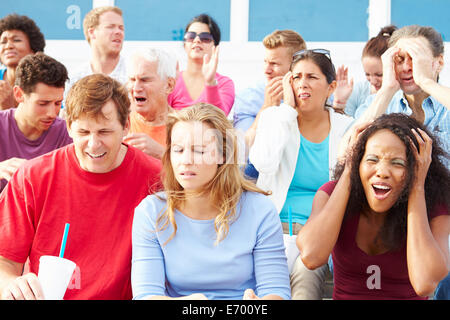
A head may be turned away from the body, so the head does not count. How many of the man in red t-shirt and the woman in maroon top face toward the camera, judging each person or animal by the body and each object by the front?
2

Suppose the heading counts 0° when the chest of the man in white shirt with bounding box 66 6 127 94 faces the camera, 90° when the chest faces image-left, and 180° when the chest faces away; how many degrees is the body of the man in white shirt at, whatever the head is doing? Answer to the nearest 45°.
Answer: approximately 315°

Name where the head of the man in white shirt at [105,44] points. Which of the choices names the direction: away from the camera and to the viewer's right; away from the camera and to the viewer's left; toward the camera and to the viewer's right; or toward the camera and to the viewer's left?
toward the camera and to the viewer's right

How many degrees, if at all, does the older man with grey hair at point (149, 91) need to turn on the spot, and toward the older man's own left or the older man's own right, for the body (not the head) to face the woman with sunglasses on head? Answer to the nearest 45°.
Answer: approximately 90° to the older man's own left

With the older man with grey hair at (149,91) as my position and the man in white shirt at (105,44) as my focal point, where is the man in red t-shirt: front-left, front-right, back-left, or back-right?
back-left

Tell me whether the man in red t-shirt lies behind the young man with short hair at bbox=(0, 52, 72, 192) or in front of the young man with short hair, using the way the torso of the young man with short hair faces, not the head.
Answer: in front

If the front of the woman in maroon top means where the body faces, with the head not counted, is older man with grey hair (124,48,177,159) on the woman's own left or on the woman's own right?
on the woman's own right

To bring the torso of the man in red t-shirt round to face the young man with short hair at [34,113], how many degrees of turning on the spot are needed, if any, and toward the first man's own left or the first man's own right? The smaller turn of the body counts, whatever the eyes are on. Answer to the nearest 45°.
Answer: approximately 180°

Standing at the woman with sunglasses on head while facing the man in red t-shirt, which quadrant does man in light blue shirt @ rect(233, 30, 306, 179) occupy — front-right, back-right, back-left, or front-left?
back-right

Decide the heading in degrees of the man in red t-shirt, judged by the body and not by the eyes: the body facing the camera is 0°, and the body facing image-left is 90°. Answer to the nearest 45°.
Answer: approximately 0°
